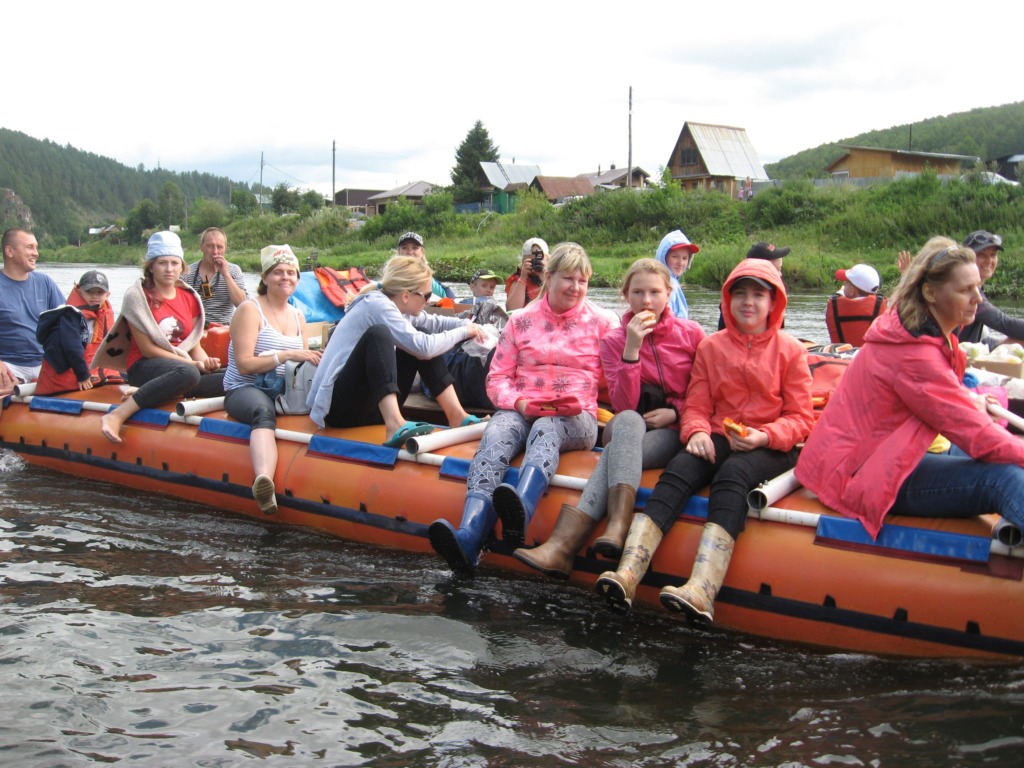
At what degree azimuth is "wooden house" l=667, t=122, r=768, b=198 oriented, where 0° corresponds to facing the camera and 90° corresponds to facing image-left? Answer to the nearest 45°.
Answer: approximately 45°

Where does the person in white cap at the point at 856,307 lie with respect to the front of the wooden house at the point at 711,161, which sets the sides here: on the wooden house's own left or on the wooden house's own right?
on the wooden house's own left

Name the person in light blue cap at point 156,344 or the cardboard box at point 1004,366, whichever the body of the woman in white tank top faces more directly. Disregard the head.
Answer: the cardboard box

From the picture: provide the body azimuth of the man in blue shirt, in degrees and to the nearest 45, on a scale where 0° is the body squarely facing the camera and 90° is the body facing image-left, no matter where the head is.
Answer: approximately 315°
